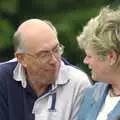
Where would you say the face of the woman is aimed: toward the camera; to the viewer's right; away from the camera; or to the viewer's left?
to the viewer's left

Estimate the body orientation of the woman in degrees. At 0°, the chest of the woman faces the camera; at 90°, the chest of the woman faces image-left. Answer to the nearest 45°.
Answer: approximately 45°
